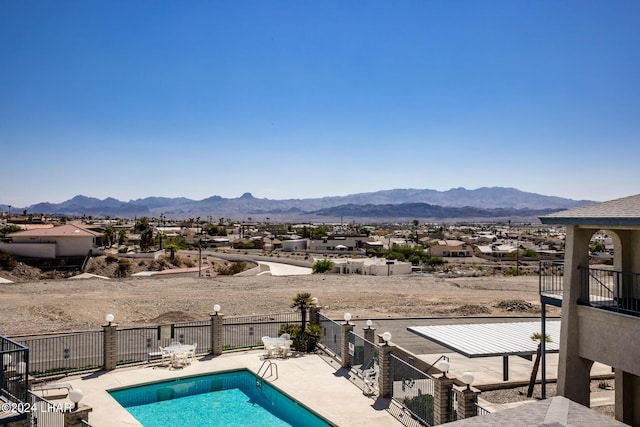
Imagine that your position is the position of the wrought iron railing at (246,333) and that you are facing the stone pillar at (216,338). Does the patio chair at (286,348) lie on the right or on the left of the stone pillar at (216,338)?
left

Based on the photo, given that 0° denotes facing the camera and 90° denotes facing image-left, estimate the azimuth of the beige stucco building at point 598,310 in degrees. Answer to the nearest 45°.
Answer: approximately 45°

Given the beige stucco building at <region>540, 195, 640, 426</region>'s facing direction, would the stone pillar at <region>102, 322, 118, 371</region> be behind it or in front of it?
in front

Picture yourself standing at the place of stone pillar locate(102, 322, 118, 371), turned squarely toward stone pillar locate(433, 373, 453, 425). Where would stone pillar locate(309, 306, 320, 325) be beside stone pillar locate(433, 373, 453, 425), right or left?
left

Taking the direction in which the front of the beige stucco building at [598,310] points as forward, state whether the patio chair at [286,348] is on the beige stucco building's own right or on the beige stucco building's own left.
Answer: on the beige stucco building's own right

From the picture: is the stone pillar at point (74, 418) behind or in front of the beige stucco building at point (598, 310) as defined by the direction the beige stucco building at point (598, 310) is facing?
in front

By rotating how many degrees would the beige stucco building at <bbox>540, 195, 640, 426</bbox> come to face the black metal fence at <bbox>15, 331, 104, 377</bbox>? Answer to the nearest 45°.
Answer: approximately 45° to its right

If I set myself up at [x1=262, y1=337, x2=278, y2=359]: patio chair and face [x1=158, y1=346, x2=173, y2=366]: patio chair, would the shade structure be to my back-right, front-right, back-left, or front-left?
back-left

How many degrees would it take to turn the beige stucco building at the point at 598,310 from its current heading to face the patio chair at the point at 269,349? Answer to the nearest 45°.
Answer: approximately 45° to its right

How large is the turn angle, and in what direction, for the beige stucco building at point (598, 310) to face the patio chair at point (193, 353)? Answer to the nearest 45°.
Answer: approximately 45° to its right
